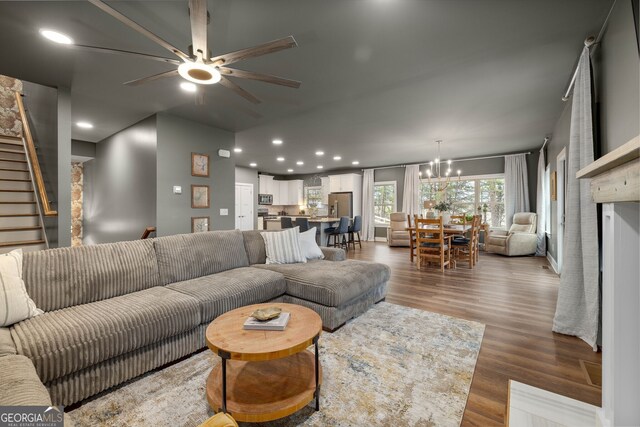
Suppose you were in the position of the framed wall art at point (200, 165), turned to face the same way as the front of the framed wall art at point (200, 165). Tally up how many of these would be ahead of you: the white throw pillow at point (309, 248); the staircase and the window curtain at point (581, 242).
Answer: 2

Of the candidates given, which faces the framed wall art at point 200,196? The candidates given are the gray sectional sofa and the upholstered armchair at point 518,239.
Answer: the upholstered armchair

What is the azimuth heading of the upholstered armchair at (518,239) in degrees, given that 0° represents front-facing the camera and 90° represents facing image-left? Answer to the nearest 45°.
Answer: approximately 45°

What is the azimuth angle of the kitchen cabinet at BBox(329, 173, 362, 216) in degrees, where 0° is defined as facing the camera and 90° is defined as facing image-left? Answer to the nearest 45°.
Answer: approximately 0°

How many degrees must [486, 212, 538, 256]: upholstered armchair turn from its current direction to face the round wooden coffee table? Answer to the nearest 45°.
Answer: approximately 45° to its left

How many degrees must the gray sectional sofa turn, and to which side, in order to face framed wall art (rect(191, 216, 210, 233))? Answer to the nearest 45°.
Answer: approximately 135° to its left

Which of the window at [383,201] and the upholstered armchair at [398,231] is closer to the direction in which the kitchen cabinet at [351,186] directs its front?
the upholstered armchair

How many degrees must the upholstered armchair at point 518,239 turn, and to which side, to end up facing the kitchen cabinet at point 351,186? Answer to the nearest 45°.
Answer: approximately 45° to its right

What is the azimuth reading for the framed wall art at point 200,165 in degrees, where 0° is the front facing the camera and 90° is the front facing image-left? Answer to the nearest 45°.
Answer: approximately 315°
